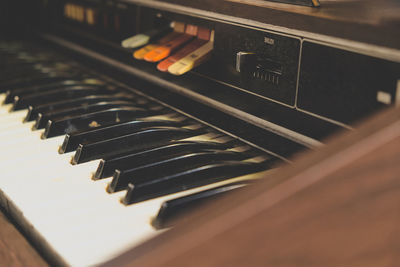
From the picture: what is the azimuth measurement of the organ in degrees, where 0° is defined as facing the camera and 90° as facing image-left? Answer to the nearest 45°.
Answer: approximately 45°
